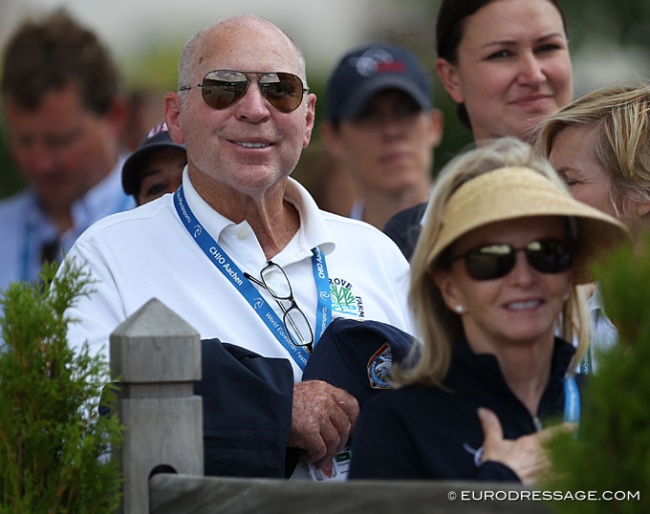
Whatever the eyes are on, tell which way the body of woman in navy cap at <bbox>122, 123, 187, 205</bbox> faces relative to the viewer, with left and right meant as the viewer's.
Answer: facing the viewer and to the right of the viewer

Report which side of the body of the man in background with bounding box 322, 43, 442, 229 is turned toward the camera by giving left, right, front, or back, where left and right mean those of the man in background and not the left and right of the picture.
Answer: front

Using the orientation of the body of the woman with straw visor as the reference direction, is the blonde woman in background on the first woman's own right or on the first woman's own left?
on the first woman's own left

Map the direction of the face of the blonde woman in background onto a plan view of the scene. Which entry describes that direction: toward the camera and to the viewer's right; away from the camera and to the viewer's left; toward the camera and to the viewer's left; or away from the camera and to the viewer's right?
toward the camera and to the viewer's left

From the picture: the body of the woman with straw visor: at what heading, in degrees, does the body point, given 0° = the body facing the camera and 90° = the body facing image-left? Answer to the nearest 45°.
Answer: approximately 315°

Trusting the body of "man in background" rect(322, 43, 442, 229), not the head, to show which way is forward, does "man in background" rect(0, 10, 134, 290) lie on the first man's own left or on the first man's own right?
on the first man's own right

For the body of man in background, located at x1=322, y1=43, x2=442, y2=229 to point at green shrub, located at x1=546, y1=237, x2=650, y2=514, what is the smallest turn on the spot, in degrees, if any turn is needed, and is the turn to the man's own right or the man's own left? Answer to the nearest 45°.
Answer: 0° — they already face it

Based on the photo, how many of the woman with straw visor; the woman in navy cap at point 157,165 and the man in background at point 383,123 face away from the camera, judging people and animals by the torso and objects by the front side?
0

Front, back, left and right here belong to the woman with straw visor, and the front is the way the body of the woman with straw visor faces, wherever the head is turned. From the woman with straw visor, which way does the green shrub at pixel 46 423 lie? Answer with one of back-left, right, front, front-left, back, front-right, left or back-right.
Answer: back-right

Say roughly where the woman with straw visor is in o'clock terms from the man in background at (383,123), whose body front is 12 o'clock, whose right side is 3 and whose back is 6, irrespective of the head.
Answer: The woman with straw visor is roughly at 12 o'clock from the man in background.

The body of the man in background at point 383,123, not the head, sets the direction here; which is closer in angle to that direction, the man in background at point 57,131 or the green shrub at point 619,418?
the green shrub
